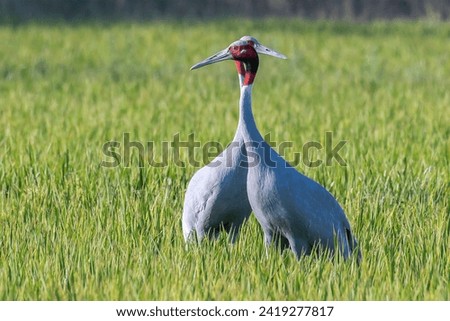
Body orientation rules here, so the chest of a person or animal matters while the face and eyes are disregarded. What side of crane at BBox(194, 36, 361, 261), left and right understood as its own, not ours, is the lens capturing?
left
